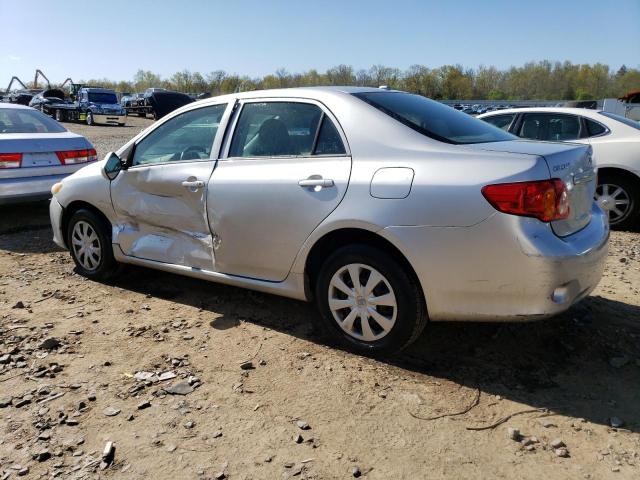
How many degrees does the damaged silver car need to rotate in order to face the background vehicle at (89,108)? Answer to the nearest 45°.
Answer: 0° — it already faces it

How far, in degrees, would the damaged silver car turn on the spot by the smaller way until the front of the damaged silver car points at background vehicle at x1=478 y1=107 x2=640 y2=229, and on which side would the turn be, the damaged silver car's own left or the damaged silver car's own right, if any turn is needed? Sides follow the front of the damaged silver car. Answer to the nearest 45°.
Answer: approximately 90° to the damaged silver car's own right

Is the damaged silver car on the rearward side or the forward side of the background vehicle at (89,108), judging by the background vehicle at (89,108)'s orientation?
on the forward side

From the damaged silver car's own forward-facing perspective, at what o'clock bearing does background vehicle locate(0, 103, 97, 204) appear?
The background vehicle is roughly at 12 o'clock from the damaged silver car.

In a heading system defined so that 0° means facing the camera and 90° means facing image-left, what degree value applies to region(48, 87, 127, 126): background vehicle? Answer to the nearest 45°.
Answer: approximately 315°

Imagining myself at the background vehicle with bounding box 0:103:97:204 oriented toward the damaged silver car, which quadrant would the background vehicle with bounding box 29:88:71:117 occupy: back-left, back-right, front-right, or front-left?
back-left

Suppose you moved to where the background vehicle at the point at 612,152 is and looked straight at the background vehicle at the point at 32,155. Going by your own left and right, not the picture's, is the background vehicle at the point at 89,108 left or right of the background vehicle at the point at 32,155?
right

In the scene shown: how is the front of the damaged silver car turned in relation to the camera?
facing away from the viewer and to the left of the viewer

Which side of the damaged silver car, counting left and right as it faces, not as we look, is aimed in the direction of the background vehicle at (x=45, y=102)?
front
